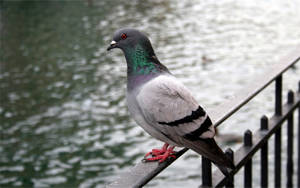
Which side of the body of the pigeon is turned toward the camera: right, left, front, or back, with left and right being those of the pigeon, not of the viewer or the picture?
left
